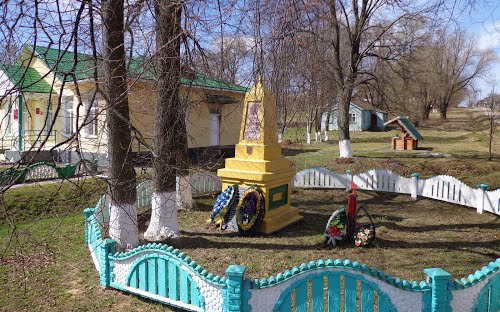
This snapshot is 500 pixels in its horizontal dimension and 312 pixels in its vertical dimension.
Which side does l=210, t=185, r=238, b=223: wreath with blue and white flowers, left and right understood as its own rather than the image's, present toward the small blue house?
back

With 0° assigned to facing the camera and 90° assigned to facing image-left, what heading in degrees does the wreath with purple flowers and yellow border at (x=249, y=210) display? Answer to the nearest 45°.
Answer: approximately 45°

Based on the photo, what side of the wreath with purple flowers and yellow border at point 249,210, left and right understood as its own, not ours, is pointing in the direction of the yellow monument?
back

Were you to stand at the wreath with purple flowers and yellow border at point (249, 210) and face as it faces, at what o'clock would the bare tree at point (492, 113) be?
The bare tree is roughly at 6 o'clock from the wreath with purple flowers and yellow border.

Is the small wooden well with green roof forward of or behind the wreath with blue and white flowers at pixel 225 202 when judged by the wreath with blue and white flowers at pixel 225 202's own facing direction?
behind

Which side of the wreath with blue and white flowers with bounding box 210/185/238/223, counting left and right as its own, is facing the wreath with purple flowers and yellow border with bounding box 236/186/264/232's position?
left

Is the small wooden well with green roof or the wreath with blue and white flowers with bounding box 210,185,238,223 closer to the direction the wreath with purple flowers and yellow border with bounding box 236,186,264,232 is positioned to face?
the wreath with blue and white flowers

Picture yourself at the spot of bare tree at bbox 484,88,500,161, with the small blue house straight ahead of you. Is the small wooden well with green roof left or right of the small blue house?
left

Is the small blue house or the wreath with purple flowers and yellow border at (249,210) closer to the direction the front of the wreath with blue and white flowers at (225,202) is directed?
the wreath with purple flowers and yellow border

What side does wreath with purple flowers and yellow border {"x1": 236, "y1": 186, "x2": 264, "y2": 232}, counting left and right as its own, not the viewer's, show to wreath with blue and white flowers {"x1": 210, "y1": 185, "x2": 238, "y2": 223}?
right

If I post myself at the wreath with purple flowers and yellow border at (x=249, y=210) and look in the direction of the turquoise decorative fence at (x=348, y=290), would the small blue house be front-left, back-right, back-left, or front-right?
back-left

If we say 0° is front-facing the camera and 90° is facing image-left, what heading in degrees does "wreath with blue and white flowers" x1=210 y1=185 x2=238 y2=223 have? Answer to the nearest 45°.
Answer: approximately 45°

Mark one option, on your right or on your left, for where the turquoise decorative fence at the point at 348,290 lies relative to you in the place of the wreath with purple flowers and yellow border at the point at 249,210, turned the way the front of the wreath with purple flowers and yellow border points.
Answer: on your left
